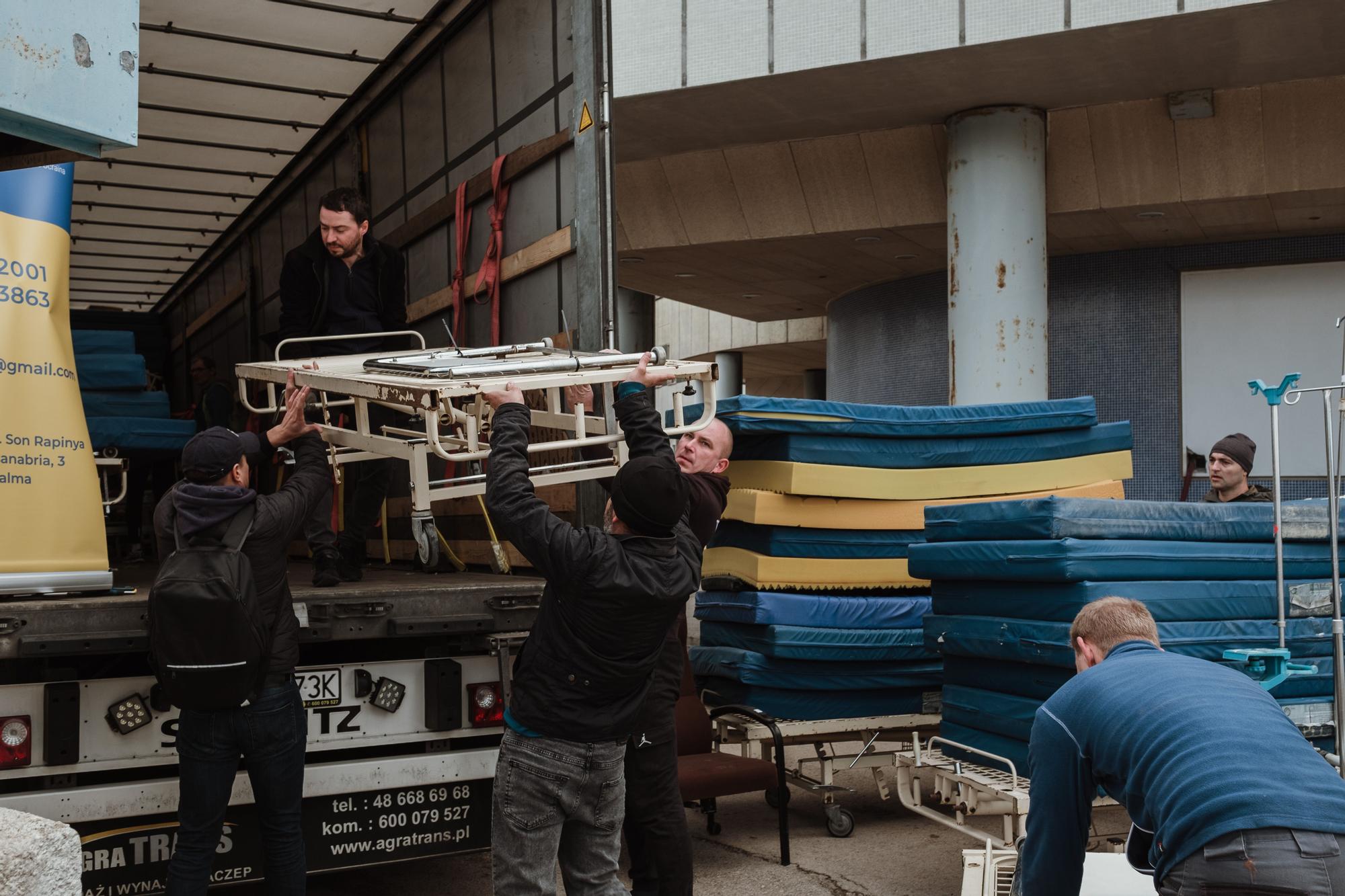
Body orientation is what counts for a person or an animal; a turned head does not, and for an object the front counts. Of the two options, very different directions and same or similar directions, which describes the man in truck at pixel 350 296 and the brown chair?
same or similar directions

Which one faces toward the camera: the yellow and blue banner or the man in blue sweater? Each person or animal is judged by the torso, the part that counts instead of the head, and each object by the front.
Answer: the yellow and blue banner

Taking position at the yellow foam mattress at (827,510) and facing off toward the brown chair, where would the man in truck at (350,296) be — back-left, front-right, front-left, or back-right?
front-right

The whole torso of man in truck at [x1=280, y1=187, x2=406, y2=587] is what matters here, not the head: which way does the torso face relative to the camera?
toward the camera

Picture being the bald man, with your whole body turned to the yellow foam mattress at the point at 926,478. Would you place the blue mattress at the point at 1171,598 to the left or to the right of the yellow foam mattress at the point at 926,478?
right

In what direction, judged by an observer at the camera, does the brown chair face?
facing the viewer and to the right of the viewer

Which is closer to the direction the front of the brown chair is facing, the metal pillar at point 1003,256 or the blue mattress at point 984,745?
the blue mattress

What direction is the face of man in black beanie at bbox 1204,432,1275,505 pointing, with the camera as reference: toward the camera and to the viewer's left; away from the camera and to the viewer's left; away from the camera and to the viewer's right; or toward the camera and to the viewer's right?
toward the camera and to the viewer's left

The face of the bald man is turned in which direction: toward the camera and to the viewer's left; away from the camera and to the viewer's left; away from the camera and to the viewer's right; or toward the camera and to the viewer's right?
toward the camera and to the viewer's left

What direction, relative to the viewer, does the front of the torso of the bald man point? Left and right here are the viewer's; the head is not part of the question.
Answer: facing the viewer and to the left of the viewer

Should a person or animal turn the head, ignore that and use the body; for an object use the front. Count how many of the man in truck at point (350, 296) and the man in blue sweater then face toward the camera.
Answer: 1

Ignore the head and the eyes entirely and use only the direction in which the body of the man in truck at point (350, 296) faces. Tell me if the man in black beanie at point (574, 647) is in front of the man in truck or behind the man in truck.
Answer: in front

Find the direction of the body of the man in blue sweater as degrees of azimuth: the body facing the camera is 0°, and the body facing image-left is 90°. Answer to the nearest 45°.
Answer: approximately 135°

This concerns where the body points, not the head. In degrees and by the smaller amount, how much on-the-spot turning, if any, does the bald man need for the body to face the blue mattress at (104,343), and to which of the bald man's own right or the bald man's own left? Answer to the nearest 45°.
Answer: approximately 90° to the bald man's own right

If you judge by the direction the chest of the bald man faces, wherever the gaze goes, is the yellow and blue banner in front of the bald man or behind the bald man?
in front

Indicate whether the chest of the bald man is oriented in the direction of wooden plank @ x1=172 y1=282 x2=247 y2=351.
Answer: no

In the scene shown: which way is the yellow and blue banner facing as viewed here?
toward the camera

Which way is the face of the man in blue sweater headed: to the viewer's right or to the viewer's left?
to the viewer's left

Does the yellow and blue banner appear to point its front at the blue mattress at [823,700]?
no

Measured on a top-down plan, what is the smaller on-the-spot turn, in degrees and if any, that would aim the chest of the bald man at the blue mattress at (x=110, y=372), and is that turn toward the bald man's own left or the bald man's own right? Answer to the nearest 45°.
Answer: approximately 90° to the bald man's own right
